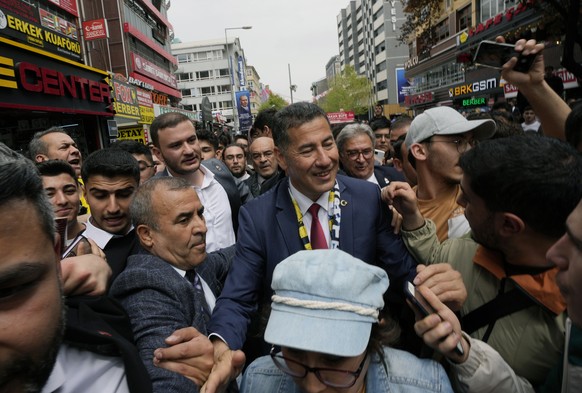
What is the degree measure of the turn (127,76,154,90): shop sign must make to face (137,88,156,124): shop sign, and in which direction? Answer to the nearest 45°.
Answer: approximately 90° to its left

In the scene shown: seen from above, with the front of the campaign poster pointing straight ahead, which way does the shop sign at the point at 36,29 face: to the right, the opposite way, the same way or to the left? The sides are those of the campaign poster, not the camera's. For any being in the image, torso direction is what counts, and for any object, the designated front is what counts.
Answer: to the left

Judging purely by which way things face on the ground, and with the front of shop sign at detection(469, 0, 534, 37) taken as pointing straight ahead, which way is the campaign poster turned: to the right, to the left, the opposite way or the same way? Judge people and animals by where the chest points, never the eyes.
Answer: to the left

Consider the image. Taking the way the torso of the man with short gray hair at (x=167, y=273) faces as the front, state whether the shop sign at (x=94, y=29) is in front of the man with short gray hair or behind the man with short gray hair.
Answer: behind

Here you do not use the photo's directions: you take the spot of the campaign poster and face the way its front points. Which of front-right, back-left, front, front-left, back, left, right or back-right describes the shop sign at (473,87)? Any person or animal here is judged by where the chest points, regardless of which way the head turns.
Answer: left

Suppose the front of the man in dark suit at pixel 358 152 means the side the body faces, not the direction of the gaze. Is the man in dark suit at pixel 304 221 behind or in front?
in front

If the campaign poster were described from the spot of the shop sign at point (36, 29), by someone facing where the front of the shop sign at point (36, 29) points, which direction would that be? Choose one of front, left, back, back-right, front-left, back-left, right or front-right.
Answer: left

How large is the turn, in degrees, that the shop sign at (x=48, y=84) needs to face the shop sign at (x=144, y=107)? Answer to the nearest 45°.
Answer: approximately 90° to its left

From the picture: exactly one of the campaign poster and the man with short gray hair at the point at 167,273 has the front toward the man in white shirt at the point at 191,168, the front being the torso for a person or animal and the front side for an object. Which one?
the campaign poster

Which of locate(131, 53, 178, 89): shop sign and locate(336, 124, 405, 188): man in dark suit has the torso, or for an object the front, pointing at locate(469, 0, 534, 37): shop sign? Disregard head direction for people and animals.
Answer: locate(131, 53, 178, 89): shop sign

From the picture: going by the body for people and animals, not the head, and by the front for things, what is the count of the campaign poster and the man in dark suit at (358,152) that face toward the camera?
2
